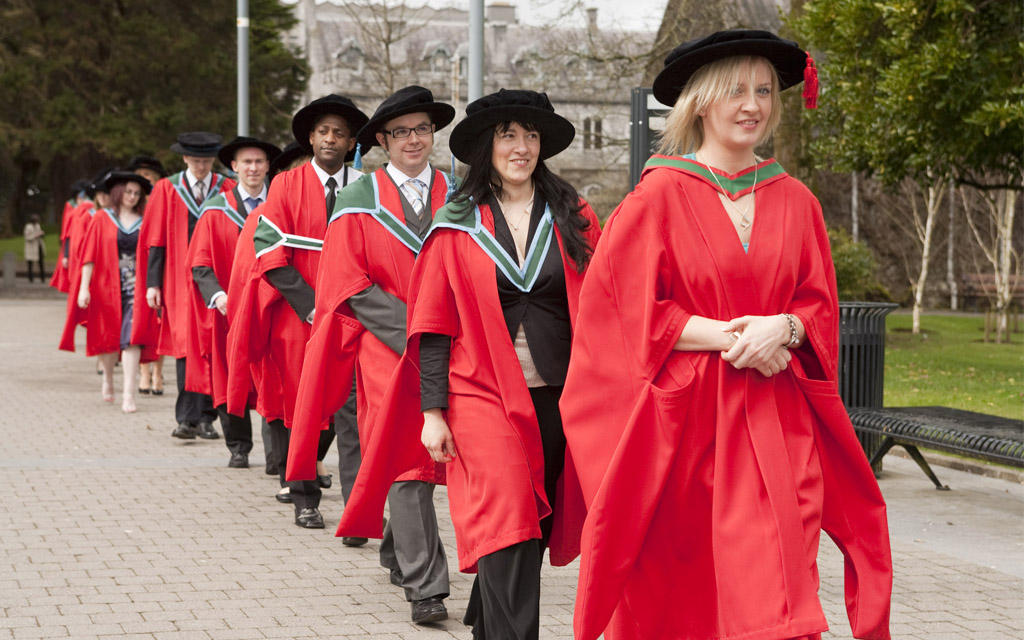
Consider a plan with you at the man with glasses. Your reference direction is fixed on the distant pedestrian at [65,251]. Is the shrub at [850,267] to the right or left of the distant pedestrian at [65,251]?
right

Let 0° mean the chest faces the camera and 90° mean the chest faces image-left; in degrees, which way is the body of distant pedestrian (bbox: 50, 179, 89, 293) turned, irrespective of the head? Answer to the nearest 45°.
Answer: approximately 315°

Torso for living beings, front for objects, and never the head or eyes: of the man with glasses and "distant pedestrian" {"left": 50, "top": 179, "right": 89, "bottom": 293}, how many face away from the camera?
0

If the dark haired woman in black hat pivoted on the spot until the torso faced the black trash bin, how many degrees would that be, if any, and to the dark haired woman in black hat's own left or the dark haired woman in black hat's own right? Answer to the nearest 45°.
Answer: approximately 90° to the dark haired woman in black hat's own left

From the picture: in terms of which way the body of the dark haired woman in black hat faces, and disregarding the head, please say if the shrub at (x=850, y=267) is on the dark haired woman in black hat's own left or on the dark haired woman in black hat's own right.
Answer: on the dark haired woman in black hat's own left

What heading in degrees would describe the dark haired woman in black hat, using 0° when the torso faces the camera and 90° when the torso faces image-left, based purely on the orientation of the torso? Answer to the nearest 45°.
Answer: approximately 315°

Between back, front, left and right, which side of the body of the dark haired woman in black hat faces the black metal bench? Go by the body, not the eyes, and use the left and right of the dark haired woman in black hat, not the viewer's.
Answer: left

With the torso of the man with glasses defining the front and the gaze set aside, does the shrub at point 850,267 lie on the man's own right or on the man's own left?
on the man's own left

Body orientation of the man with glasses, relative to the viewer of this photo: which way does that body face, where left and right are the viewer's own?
facing the viewer and to the right of the viewer

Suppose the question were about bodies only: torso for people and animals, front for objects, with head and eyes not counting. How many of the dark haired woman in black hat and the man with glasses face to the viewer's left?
0

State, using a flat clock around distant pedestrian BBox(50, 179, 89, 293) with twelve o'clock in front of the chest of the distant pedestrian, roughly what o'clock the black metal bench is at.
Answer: The black metal bench is roughly at 1 o'clock from the distant pedestrian.
